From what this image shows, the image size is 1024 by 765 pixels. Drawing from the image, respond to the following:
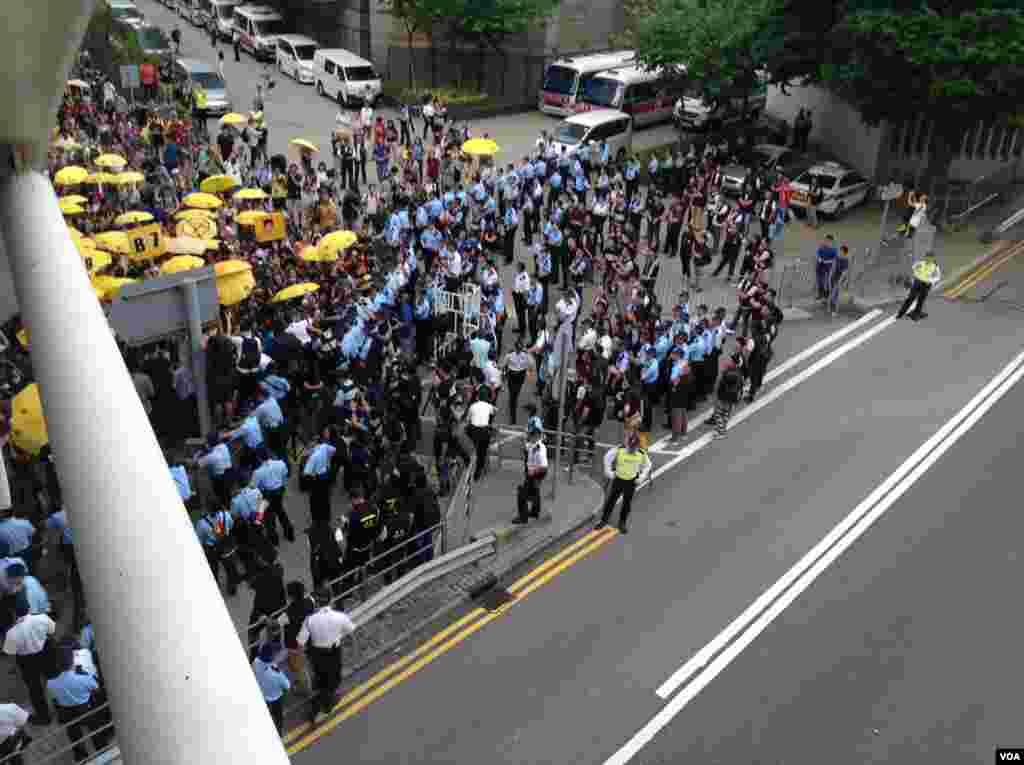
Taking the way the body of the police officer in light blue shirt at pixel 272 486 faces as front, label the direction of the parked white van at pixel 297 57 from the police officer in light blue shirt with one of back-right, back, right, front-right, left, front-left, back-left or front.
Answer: front-right

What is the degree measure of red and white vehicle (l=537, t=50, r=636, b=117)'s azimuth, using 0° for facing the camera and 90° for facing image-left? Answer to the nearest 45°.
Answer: approximately 45°

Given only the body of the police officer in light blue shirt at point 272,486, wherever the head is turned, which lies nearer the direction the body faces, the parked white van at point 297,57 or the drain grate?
the parked white van

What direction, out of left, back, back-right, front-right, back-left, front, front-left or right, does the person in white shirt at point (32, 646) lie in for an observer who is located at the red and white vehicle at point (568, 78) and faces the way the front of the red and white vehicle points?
front-left

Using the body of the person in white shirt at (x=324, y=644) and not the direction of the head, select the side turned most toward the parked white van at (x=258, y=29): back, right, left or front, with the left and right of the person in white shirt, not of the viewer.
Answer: front

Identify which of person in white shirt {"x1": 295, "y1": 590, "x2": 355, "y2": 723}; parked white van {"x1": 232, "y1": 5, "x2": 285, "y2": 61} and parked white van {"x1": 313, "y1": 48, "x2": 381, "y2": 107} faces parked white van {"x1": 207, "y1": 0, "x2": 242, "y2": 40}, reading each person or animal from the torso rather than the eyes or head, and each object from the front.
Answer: the person in white shirt

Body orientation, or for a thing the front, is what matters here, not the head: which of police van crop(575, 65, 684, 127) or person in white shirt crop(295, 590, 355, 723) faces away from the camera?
the person in white shirt

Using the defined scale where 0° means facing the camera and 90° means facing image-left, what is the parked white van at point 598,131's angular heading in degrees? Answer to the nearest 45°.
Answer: approximately 45°

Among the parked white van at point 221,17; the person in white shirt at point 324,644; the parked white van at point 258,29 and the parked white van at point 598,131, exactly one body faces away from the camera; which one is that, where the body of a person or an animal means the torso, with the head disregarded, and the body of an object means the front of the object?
the person in white shirt

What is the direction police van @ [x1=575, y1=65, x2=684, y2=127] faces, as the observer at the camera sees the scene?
facing the viewer and to the left of the viewer

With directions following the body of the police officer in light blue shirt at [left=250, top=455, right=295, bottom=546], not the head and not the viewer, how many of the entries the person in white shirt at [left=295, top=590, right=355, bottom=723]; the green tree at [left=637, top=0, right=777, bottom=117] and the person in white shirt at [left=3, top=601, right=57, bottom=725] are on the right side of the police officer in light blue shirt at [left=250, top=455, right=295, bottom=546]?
1

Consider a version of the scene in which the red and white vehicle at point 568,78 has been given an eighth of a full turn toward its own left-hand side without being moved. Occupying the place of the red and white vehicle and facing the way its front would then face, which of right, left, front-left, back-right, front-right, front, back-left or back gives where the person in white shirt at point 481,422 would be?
front

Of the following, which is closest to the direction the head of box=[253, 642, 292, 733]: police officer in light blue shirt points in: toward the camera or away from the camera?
away from the camera

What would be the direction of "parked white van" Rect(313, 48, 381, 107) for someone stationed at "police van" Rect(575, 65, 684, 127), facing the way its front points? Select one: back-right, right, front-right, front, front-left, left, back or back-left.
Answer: front-right

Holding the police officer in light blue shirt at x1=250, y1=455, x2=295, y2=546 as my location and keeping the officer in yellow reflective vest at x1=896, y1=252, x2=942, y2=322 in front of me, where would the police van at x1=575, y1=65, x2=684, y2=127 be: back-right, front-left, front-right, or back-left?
front-left

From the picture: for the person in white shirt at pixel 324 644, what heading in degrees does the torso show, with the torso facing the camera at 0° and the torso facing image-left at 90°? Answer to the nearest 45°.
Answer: approximately 180°

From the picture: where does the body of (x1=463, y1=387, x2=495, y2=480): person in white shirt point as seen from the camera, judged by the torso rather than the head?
away from the camera

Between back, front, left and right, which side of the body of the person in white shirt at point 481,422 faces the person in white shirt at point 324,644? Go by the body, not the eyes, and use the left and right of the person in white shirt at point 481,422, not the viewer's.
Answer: back

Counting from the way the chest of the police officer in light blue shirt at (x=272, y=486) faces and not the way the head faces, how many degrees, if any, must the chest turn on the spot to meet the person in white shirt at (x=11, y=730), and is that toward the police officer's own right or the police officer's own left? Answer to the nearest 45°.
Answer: approximately 90° to the police officer's own left

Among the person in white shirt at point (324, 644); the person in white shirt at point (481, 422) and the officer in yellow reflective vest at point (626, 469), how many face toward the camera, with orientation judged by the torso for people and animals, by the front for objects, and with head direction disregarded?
1
